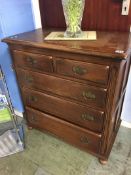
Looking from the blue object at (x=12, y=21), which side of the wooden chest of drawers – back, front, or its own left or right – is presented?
right

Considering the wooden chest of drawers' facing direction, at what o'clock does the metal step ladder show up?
The metal step ladder is roughly at 2 o'clock from the wooden chest of drawers.

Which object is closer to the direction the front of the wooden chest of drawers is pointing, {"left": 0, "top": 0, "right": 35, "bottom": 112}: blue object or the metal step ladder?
the metal step ladder

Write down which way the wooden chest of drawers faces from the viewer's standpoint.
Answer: facing the viewer and to the left of the viewer
